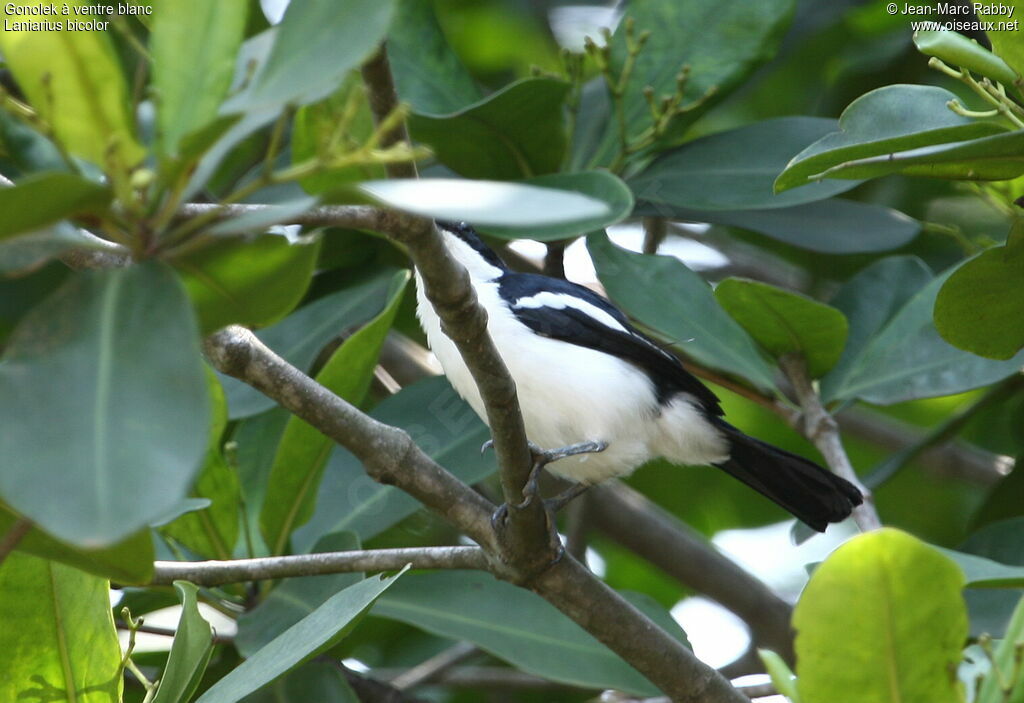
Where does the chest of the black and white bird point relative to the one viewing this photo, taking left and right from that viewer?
facing to the left of the viewer

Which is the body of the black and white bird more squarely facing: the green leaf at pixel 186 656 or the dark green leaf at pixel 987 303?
the green leaf
